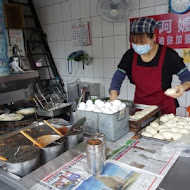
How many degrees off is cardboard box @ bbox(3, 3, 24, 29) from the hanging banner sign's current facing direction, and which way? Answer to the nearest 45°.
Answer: approximately 90° to its right

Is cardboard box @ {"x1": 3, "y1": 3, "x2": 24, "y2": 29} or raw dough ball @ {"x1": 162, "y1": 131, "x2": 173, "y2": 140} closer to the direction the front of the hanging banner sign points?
the raw dough ball

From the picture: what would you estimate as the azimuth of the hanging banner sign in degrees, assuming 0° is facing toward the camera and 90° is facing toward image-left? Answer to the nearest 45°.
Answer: approximately 0°

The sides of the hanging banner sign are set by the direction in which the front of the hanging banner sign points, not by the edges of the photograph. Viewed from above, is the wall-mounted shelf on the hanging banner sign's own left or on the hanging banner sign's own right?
on the hanging banner sign's own right

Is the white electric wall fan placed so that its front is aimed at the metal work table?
yes

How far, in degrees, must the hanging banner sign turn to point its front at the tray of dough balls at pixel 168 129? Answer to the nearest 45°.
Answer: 0° — it already faces it

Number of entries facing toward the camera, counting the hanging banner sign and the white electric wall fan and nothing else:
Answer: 2
